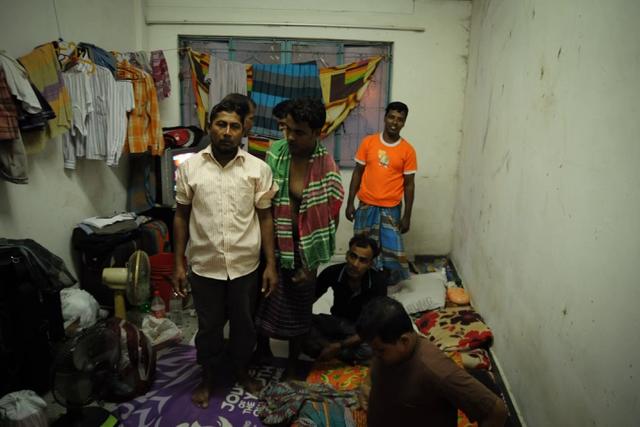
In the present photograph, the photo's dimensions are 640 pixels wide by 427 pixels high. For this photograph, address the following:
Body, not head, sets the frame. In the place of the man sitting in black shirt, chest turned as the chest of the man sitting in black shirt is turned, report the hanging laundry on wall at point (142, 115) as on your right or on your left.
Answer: on your right

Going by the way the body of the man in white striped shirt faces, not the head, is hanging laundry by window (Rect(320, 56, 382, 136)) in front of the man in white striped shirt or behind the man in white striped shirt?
behind

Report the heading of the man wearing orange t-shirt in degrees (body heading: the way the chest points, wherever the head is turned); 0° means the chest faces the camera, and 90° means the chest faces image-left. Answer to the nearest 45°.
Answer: approximately 0°

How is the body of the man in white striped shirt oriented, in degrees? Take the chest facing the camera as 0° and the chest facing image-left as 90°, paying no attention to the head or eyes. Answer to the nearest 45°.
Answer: approximately 0°

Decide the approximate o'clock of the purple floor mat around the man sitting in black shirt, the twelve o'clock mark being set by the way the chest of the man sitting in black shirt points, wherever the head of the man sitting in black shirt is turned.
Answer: The purple floor mat is roughly at 2 o'clock from the man sitting in black shirt.

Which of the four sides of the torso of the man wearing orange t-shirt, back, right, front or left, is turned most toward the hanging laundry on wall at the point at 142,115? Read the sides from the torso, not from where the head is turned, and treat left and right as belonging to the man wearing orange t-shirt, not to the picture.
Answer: right
